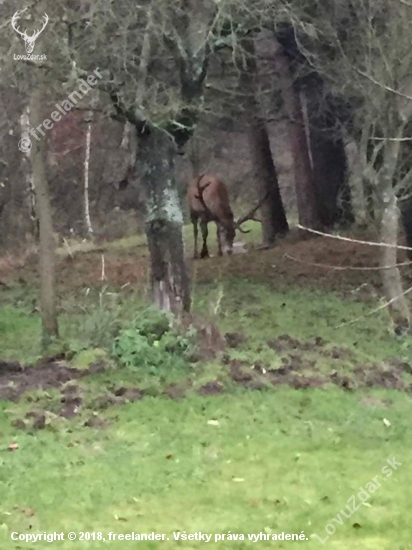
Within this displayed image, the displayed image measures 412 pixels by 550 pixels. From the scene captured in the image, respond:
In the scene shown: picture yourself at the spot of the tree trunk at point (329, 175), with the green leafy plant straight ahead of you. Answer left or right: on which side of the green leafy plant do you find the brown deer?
right

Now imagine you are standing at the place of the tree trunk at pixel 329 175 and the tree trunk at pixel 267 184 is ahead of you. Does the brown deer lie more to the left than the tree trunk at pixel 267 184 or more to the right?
left

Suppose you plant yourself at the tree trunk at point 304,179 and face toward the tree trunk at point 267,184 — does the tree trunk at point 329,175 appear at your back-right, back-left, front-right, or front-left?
back-right
